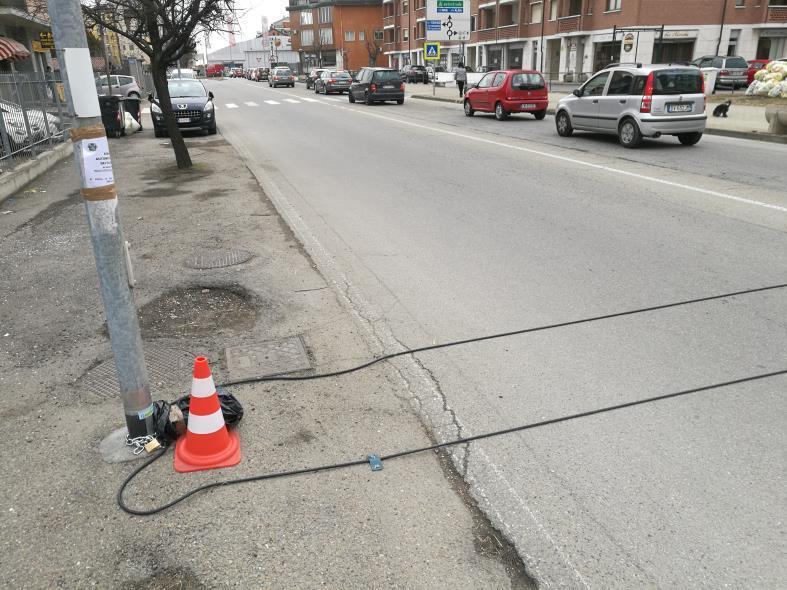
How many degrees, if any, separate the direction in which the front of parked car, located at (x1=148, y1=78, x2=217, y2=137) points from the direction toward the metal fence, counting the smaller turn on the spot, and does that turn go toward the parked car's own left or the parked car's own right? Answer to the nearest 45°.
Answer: approximately 45° to the parked car's own right

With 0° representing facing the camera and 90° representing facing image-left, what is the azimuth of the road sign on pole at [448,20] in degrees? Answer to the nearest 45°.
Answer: approximately 0°

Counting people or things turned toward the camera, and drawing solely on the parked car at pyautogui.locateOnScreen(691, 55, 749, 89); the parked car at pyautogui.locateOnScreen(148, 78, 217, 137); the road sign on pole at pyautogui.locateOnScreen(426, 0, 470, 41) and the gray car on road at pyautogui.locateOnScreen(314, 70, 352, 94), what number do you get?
2

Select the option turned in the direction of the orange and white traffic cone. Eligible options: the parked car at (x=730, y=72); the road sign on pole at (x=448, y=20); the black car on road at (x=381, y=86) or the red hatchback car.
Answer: the road sign on pole

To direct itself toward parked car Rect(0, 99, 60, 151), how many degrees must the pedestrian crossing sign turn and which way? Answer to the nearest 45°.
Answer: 0° — it already faces it

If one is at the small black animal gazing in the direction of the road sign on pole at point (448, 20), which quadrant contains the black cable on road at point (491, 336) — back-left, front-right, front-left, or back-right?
back-left

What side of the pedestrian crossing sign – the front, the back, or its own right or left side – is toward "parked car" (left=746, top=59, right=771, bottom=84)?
left

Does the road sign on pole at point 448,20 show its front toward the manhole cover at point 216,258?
yes

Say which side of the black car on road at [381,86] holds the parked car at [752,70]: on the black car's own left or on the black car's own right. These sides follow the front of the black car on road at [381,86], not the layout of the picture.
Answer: on the black car's own right

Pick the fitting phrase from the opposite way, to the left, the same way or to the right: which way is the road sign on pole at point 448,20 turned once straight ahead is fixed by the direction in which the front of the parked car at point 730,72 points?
the opposite way

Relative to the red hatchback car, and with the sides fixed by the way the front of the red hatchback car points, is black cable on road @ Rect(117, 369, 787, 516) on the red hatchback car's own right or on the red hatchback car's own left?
on the red hatchback car's own left

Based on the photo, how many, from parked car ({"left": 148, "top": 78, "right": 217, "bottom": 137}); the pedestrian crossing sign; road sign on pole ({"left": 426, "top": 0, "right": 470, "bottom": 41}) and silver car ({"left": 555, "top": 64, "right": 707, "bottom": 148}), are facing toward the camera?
3

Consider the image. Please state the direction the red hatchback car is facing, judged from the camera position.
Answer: facing away from the viewer and to the left of the viewer
